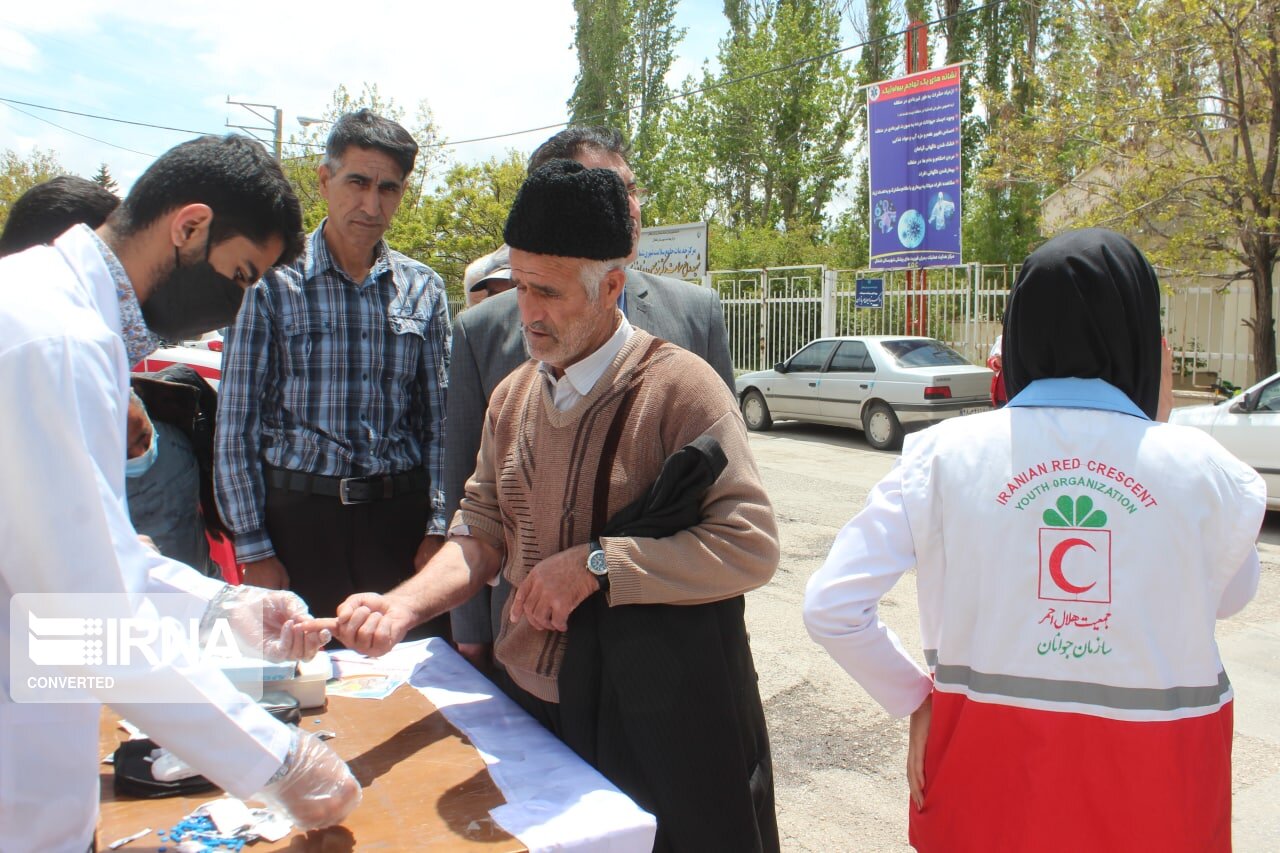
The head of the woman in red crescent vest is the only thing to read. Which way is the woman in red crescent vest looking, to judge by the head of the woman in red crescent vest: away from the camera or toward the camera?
away from the camera

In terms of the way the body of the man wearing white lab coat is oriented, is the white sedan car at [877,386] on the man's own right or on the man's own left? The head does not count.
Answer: on the man's own left

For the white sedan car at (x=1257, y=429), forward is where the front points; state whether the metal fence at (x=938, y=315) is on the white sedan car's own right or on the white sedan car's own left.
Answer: on the white sedan car's own right

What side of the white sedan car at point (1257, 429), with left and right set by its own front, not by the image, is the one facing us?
left

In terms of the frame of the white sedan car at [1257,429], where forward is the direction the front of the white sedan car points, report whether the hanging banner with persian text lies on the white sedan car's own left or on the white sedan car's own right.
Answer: on the white sedan car's own right

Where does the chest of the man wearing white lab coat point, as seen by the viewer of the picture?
to the viewer's right

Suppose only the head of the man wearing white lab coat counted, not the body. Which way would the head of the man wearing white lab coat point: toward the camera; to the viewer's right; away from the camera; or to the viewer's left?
to the viewer's right

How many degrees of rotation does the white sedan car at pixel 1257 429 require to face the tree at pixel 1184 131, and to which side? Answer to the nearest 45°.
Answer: approximately 90° to its right

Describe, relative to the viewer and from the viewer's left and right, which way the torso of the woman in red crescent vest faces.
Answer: facing away from the viewer
